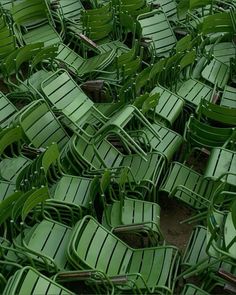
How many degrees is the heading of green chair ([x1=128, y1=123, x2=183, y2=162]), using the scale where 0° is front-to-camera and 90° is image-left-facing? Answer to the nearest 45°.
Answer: approximately 315°

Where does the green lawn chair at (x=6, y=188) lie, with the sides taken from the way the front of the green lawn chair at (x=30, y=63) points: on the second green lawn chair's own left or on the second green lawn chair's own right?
on the second green lawn chair's own right

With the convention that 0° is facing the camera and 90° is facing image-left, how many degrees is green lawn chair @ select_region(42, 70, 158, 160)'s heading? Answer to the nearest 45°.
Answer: approximately 315°

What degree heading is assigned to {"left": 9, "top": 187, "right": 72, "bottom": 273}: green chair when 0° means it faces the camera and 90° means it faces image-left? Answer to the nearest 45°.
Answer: approximately 315°

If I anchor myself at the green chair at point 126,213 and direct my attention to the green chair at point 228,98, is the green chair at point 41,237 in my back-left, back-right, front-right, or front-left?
back-left

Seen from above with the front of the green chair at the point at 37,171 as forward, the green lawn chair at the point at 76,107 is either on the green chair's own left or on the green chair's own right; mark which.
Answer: on the green chair's own left

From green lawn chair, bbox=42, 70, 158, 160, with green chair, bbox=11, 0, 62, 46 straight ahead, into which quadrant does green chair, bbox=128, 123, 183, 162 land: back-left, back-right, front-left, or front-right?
back-right

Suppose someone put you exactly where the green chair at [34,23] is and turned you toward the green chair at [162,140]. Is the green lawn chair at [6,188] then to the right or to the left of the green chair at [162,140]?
right
